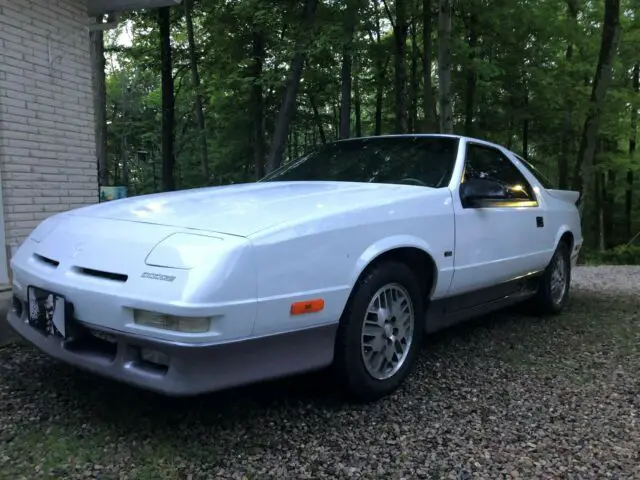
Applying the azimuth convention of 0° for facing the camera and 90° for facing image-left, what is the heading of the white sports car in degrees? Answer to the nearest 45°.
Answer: approximately 45°

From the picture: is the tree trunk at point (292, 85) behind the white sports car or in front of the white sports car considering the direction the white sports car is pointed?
behind

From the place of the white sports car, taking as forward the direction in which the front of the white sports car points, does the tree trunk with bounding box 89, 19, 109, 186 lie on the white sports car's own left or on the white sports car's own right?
on the white sports car's own right

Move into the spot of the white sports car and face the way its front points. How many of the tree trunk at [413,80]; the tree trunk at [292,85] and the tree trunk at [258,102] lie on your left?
0

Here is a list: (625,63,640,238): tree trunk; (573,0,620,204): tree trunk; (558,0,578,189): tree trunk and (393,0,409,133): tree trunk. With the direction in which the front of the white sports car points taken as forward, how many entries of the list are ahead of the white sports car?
0

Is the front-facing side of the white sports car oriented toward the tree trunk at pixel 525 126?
no

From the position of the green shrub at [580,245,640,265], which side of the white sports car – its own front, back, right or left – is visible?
back

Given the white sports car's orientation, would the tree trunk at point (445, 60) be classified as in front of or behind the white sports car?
behind

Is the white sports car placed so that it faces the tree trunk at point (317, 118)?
no

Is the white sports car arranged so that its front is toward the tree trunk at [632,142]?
no

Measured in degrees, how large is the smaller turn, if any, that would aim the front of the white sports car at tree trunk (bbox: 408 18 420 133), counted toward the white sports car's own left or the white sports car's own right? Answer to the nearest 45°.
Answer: approximately 135° to the white sports car's own right
